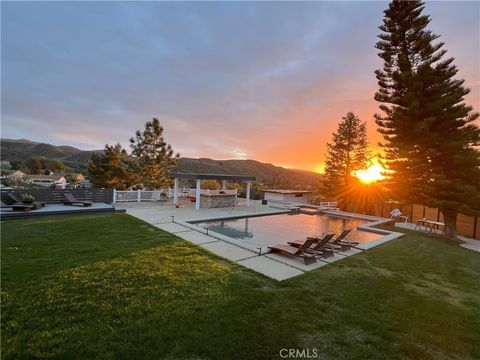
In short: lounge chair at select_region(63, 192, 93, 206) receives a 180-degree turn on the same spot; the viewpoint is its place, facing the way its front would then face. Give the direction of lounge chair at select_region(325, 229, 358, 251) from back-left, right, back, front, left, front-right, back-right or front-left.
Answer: back-left

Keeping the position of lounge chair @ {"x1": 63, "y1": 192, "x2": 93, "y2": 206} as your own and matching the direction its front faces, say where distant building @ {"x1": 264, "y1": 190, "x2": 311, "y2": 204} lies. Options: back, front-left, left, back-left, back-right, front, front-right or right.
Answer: front

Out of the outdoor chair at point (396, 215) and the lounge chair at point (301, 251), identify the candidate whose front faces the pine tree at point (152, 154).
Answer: the lounge chair

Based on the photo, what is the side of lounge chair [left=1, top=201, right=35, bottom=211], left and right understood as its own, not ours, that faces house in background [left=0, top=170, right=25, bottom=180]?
left

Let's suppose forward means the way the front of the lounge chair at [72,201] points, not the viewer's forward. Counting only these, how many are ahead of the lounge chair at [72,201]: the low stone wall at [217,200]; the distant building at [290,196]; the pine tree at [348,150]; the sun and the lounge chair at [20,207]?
4

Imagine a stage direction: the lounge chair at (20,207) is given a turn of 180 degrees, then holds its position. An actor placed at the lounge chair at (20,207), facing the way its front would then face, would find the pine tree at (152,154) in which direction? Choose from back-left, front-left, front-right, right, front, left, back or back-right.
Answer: back-right

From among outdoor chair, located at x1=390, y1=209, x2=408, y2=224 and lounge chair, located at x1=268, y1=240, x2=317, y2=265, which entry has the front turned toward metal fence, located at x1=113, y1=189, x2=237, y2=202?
the lounge chair

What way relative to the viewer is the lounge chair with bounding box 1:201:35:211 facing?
to the viewer's right

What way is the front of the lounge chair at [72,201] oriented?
to the viewer's right

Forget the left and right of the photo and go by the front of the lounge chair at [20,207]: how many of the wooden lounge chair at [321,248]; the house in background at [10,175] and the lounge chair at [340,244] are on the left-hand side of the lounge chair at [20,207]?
1

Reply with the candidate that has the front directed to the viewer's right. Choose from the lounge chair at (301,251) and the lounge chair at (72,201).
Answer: the lounge chair at (72,201)
